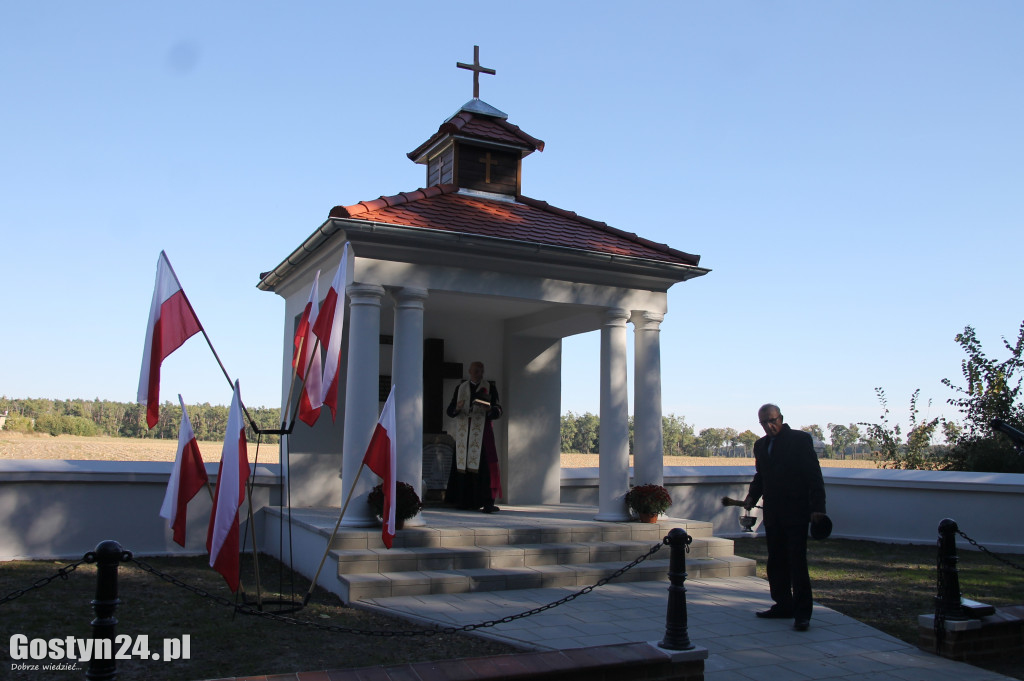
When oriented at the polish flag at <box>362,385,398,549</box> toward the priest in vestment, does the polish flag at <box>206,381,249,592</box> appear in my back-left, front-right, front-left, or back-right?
back-left

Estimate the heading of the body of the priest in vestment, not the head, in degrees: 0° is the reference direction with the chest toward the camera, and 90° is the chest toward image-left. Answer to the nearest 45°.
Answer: approximately 0°

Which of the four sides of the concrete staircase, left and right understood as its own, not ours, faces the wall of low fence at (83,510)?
right

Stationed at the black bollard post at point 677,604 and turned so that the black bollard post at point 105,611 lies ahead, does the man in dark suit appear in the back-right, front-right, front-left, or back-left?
back-right

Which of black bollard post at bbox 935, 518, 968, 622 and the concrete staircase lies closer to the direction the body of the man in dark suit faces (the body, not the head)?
the concrete staircase

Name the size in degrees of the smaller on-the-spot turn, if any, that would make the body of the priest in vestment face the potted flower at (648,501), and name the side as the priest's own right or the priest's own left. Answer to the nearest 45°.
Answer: approximately 45° to the priest's own left

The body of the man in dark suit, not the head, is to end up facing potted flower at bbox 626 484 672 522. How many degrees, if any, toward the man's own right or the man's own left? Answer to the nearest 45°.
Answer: approximately 90° to the man's own right

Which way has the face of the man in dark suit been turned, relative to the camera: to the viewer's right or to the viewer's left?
to the viewer's left

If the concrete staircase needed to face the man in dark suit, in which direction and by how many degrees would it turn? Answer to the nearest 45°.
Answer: approximately 45° to its left

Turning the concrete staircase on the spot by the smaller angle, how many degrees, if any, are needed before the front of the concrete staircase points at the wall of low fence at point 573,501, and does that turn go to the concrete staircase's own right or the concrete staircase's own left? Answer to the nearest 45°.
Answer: approximately 180°

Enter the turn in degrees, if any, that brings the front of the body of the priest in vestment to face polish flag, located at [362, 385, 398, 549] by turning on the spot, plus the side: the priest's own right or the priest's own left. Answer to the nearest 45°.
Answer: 0° — they already face it
